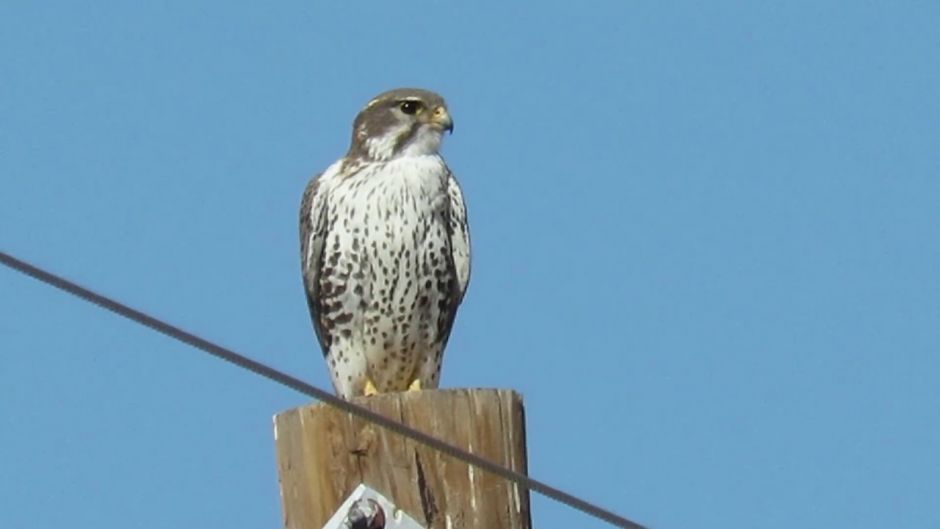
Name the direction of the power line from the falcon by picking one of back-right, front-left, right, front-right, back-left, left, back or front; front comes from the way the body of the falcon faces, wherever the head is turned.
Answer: front

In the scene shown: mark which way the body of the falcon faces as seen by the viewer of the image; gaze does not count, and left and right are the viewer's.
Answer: facing the viewer
